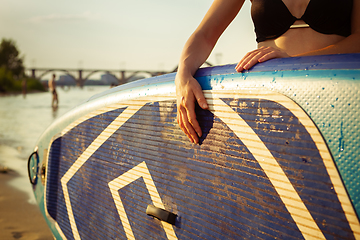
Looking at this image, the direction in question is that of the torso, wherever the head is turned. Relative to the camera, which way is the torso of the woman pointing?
toward the camera
